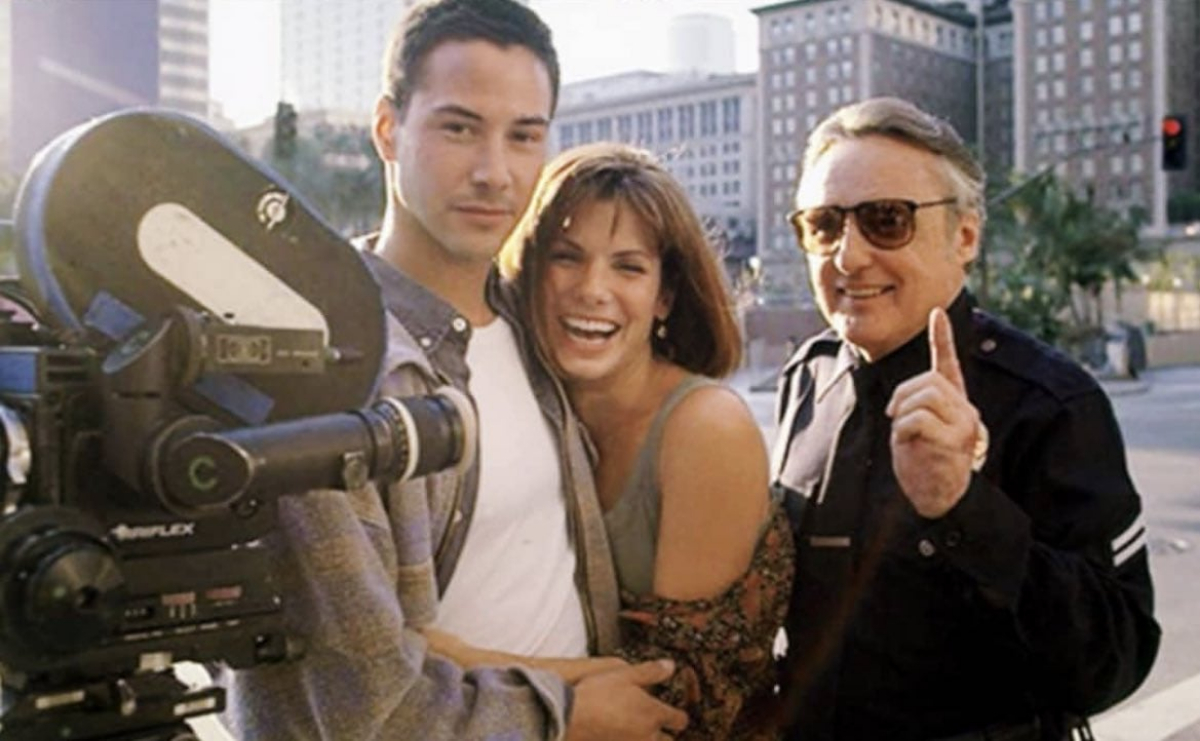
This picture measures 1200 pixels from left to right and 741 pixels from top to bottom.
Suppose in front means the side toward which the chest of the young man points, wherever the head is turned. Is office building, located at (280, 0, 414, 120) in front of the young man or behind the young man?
behind

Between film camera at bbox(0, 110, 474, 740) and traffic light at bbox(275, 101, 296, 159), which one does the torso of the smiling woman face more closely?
the film camera

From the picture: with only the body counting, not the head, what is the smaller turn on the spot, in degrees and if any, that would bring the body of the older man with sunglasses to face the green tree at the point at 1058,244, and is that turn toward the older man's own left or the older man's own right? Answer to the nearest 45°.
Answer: approximately 135° to the older man's own right

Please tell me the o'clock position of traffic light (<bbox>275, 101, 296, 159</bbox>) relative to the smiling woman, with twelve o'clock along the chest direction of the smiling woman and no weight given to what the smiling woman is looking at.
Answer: The traffic light is roughly at 4 o'clock from the smiling woman.

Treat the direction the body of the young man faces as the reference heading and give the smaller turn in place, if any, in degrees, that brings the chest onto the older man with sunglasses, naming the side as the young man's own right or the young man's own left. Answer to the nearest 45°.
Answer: approximately 45° to the young man's own left
